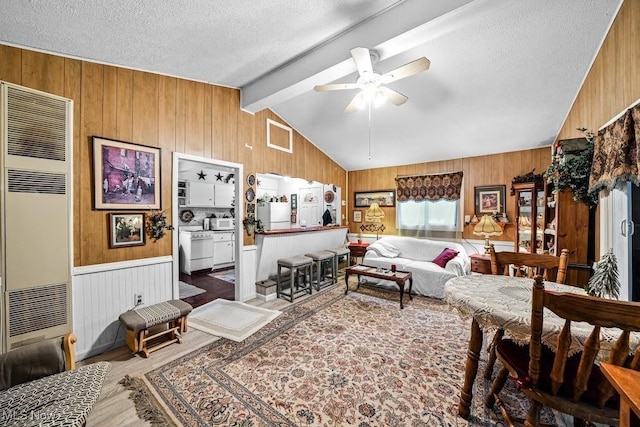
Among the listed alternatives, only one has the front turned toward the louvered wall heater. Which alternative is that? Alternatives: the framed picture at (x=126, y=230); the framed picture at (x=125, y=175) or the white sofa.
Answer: the white sofa

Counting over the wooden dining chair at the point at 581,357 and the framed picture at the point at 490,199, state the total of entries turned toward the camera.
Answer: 1

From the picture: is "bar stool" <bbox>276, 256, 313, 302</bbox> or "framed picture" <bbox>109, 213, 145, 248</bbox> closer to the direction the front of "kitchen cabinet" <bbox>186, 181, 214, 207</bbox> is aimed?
the bar stool

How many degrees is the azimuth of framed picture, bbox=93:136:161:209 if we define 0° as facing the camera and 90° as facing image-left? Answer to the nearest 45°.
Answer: approximately 315°

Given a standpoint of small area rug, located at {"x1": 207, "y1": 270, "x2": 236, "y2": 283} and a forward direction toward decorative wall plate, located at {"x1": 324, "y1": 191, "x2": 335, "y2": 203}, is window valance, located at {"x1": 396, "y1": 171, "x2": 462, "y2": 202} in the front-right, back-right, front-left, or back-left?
front-right

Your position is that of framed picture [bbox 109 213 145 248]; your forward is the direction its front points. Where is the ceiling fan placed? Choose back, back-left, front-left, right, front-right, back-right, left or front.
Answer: front

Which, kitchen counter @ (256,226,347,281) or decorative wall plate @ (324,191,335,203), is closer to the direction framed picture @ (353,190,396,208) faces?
the kitchen counter

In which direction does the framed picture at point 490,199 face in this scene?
toward the camera

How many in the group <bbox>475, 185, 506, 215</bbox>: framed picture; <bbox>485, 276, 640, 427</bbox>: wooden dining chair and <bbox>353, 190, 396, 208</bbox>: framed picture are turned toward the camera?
2

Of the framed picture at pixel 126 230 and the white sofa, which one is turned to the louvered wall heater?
the white sofa

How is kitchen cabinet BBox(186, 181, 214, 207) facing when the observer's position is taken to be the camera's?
facing the viewer and to the right of the viewer

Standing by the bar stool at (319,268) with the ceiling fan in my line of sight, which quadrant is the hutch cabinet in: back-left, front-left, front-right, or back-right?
front-left

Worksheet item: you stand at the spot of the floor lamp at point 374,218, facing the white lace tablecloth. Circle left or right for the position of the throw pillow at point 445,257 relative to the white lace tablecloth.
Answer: left

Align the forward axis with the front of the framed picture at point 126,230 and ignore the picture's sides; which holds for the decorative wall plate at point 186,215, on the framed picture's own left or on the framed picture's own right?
on the framed picture's own left

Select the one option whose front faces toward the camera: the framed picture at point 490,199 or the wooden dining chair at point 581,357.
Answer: the framed picture

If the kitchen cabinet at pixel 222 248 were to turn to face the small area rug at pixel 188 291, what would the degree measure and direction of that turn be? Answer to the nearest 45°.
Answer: approximately 45° to its right

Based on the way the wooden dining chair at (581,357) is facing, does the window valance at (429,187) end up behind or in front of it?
in front

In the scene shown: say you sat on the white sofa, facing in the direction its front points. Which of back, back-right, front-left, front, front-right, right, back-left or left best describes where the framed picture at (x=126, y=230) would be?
front

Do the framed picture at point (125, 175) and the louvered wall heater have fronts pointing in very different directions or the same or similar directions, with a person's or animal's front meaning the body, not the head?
same or similar directions

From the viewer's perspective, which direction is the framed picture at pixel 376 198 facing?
toward the camera
